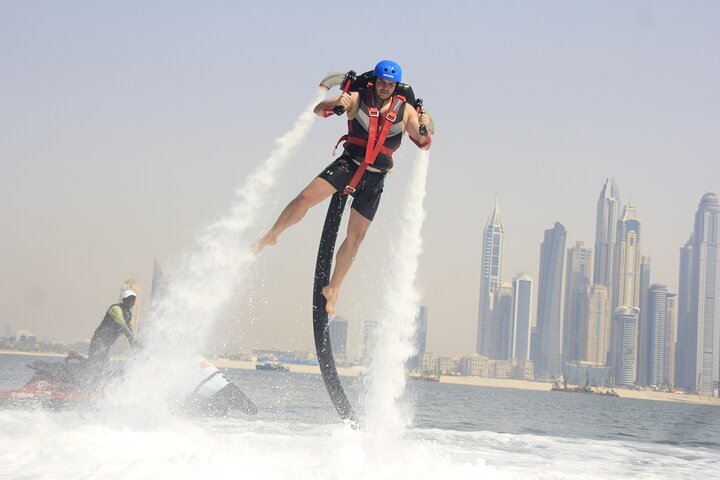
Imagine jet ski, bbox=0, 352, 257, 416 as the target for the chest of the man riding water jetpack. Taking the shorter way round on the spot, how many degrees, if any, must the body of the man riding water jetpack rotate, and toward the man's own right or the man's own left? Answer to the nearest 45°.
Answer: approximately 135° to the man's own right

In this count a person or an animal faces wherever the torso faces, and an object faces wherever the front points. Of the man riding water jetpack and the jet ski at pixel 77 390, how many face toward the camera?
1

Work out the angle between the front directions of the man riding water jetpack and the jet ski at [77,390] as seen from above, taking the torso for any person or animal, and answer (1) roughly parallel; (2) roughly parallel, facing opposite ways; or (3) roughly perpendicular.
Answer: roughly perpendicular

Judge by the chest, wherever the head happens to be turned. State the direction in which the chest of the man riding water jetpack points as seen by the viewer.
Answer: toward the camera

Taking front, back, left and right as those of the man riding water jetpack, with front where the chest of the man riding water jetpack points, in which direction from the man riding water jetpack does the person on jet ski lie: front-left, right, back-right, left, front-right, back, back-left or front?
back-right

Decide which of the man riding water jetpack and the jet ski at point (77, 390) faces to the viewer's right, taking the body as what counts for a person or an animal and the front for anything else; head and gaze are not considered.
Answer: the jet ski

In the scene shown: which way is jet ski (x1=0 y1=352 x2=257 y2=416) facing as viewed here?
to the viewer's right

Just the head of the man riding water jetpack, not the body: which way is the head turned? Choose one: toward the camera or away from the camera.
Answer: toward the camera
